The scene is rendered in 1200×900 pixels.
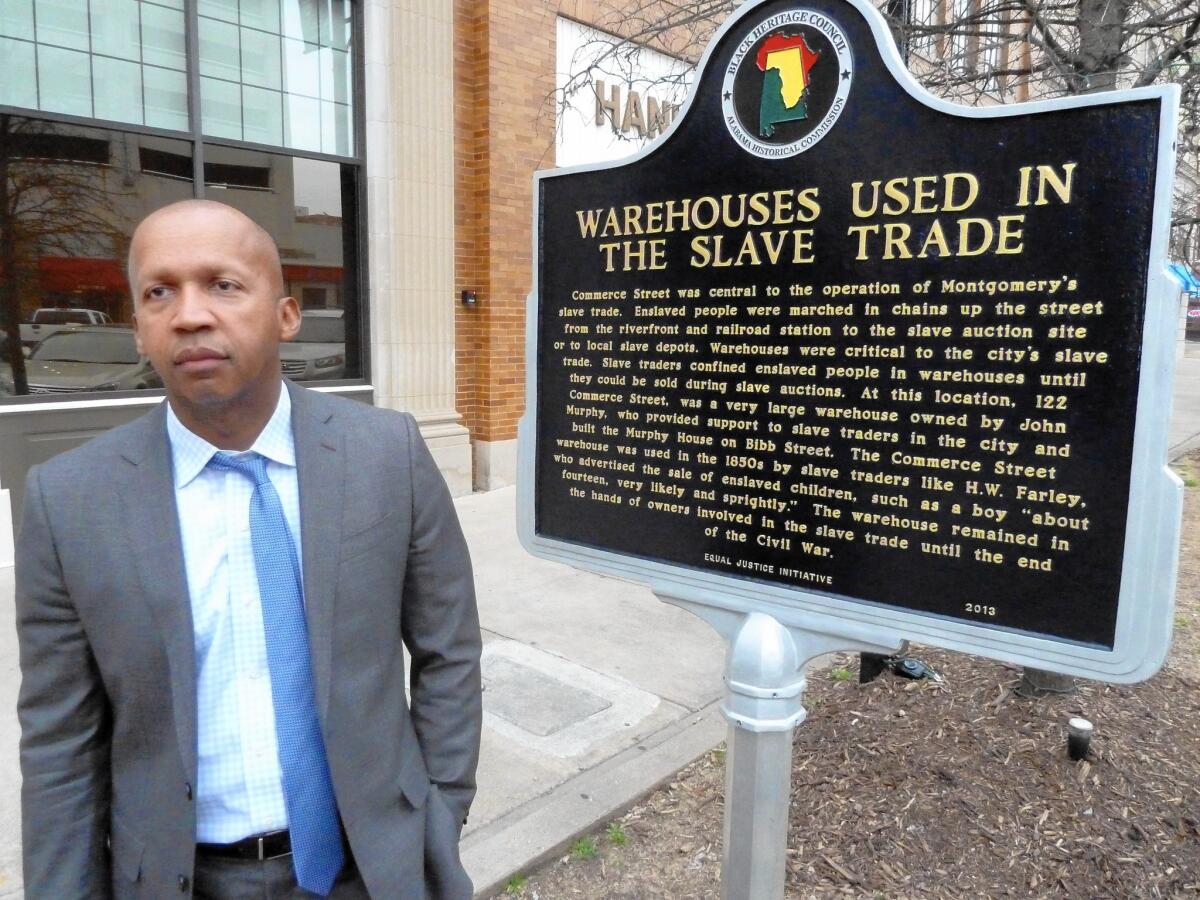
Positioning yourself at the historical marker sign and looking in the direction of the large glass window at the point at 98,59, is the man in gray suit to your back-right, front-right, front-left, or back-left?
front-left

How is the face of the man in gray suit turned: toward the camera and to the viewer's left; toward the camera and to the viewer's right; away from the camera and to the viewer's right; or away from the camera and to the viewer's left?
toward the camera and to the viewer's left

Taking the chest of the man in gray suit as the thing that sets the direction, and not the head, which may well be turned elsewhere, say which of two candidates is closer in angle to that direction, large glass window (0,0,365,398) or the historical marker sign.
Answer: the historical marker sign

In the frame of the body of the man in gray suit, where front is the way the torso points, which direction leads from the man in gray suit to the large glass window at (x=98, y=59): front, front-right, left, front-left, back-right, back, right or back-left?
back

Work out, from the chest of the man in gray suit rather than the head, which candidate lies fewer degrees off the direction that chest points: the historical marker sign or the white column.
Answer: the historical marker sign

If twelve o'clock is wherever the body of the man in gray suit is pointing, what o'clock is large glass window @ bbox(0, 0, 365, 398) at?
The large glass window is roughly at 6 o'clock from the man in gray suit.

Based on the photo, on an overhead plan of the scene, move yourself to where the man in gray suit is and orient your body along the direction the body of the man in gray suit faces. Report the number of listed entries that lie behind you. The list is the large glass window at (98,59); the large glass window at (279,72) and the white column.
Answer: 3

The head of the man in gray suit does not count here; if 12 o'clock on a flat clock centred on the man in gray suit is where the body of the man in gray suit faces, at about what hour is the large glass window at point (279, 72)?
The large glass window is roughly at 6 o'clock from the man in gray suit.

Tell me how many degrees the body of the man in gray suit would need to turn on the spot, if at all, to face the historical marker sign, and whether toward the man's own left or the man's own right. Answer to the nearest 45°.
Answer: approximately 90° to the man's own left

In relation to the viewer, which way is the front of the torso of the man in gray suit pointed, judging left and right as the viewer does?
facing the viewer
